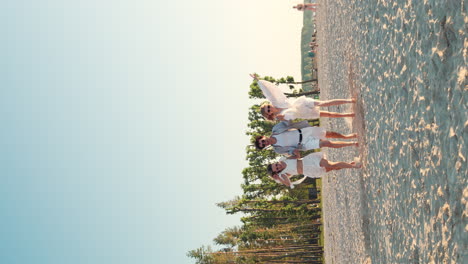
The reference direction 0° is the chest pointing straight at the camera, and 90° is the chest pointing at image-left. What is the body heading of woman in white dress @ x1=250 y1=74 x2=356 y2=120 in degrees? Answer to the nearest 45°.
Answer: approximately 0°

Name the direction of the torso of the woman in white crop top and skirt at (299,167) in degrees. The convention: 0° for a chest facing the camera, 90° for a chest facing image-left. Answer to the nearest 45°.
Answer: approximately 0°

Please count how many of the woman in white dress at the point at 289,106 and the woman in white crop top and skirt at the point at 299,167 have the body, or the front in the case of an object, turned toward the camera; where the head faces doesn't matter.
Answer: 2
